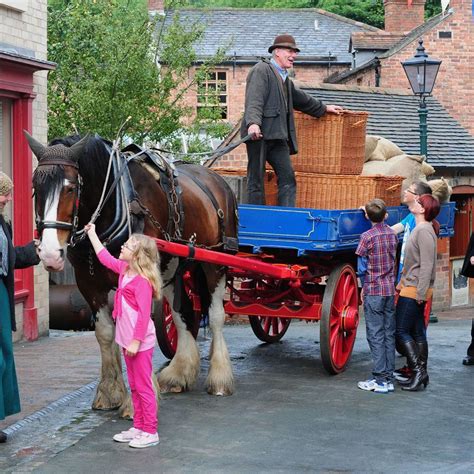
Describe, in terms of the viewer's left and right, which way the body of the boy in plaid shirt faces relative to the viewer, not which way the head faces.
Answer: facing away from the viewer and to the left of the viewer

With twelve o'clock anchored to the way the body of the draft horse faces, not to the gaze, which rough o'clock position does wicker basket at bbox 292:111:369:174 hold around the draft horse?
The wicker basket is roughly at 6 o'clock from the draft horse.

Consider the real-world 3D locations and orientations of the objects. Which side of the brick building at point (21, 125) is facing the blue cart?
front

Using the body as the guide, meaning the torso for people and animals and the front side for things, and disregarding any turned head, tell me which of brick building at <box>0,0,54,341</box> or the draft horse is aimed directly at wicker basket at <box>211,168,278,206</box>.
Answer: the brick building

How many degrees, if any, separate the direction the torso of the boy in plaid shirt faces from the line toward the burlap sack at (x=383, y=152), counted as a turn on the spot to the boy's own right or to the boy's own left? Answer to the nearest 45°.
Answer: approximately 45° to the boy's own right

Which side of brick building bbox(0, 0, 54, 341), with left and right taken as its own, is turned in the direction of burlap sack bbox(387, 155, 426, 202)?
front

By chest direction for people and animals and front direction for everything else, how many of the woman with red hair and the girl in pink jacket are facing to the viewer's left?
2

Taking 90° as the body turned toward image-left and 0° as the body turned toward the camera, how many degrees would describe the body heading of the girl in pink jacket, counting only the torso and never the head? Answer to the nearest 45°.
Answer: approximately 90°

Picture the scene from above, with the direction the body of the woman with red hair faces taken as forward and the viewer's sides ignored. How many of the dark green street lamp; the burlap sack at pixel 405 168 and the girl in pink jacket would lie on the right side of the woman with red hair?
2

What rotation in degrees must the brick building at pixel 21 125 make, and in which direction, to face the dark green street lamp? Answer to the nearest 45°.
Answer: approximately 90° to its left

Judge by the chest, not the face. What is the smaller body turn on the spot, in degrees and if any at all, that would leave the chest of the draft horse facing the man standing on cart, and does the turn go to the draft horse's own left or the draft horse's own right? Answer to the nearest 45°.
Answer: approximately 180°

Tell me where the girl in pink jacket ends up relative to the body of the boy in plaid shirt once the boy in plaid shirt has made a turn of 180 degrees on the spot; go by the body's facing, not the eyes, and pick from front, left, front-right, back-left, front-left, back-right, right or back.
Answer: right

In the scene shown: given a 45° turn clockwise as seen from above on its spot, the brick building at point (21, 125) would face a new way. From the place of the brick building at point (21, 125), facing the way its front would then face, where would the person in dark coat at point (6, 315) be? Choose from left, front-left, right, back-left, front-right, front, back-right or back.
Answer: front

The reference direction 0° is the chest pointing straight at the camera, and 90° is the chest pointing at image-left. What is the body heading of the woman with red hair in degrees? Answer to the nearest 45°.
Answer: approximately 90°

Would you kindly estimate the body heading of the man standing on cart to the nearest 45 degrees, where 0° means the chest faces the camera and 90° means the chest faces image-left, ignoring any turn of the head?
approximately 315°

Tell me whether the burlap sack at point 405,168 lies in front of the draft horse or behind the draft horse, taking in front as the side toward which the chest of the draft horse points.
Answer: behind
